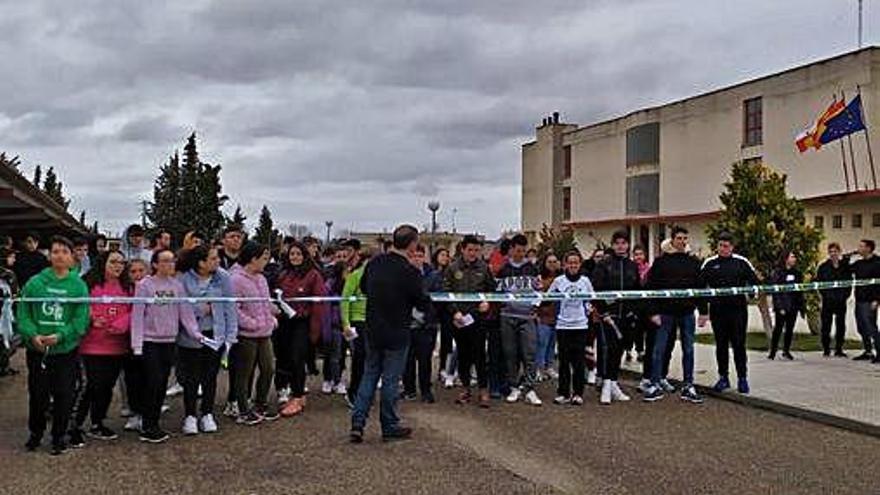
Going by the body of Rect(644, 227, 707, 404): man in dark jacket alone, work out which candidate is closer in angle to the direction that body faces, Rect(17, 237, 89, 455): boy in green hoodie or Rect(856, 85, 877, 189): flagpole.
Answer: the boy in green hoodie

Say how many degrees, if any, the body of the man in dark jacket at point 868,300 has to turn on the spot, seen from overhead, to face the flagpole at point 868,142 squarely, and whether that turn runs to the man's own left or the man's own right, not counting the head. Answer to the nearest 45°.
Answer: approximately 135° to the man's own right

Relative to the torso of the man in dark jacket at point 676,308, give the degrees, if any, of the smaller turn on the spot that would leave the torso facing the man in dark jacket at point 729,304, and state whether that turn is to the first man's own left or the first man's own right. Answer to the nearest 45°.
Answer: approximately 90° to the first man's own left

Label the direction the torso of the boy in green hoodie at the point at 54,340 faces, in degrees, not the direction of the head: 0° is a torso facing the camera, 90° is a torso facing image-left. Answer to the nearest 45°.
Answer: approximately 0°

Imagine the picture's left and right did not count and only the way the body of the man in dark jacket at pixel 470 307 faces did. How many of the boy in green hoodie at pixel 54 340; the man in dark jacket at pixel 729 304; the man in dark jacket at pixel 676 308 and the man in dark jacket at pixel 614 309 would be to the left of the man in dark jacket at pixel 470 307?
3

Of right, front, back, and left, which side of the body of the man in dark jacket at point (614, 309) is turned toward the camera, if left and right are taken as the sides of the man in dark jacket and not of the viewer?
front

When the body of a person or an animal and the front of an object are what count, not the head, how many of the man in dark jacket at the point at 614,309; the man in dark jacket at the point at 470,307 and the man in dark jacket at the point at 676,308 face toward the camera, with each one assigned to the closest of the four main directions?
3
